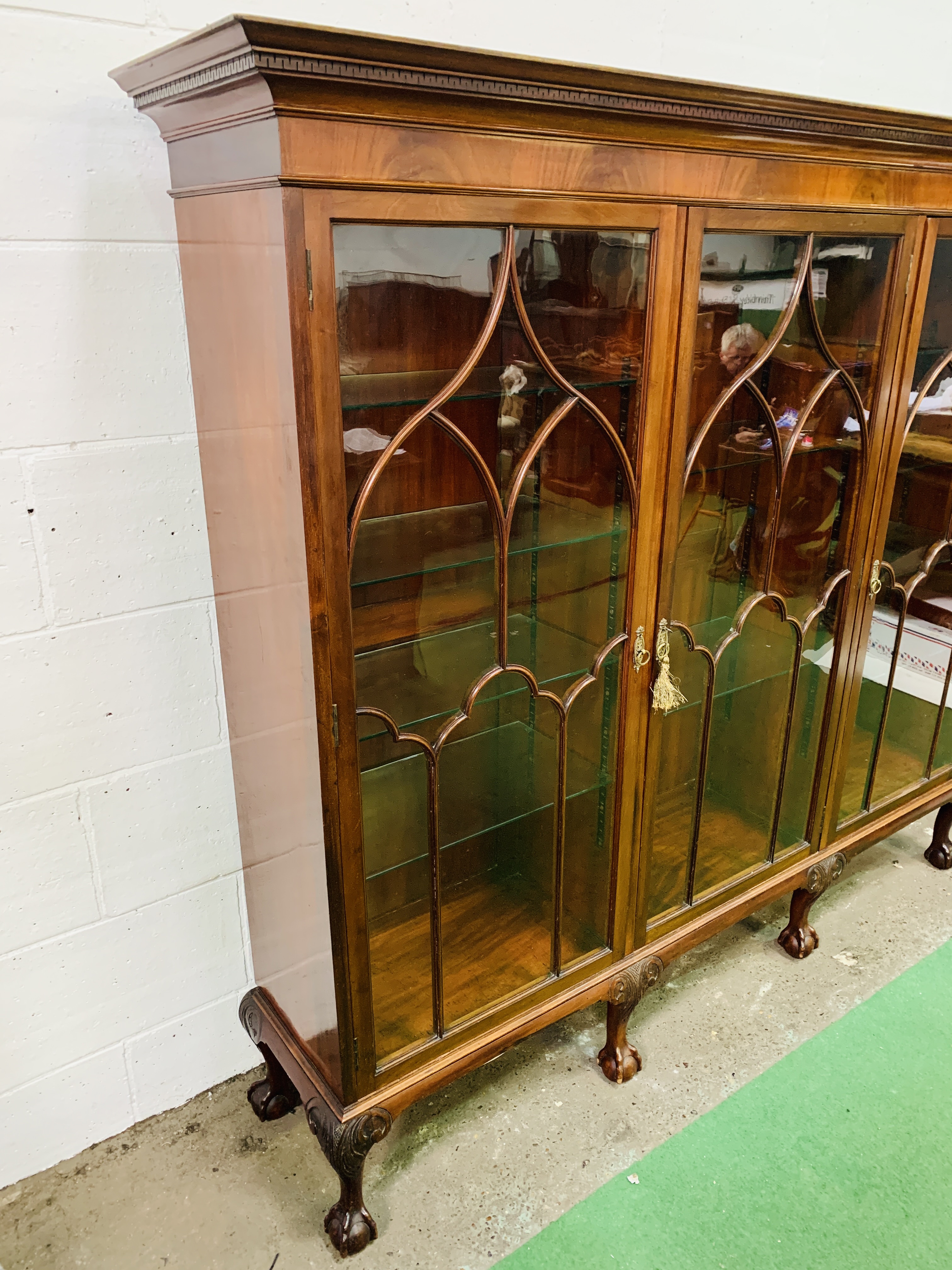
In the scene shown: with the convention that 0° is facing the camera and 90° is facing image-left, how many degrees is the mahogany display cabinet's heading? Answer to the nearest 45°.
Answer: approximately 315°
